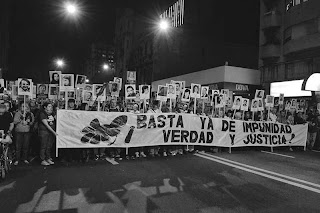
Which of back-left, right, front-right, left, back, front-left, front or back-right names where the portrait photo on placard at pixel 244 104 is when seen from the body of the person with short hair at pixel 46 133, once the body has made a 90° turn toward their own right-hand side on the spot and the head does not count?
back-left

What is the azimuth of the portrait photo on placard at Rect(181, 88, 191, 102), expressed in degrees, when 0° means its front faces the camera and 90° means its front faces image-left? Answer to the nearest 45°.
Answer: approximately 0°

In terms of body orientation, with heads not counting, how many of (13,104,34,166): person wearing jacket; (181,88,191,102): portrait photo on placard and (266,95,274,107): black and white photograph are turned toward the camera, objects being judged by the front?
3

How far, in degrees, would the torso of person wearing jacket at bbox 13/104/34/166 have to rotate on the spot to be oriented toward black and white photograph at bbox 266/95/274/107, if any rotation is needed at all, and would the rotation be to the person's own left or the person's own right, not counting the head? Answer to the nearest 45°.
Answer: approximately 90° to the person's own left

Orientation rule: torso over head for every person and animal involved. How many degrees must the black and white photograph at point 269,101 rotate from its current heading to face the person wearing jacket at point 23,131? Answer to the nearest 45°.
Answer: approximately 45° to its right

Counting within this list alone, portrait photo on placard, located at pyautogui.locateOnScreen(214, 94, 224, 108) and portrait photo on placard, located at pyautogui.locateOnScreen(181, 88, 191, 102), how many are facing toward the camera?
2

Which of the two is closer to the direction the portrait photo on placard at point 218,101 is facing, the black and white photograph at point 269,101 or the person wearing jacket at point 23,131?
the person wearing jacket

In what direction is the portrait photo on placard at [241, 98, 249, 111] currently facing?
toward the camera

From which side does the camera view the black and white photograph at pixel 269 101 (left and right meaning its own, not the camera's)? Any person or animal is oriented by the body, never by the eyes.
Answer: front

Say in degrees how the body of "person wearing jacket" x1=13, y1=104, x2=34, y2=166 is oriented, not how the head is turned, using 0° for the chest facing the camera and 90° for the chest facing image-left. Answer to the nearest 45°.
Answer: approximately 0°
